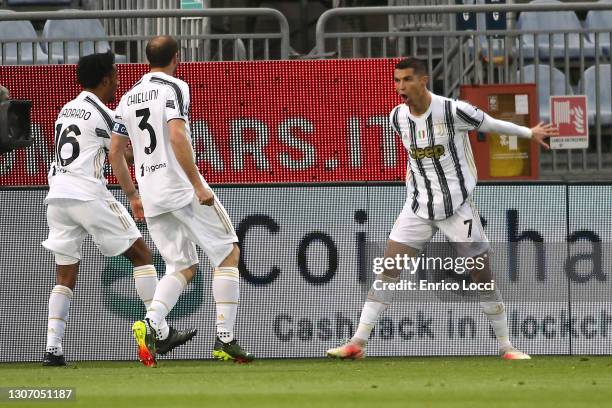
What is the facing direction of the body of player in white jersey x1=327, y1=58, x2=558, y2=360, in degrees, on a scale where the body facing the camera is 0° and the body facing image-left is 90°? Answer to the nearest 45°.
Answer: approximately 45°

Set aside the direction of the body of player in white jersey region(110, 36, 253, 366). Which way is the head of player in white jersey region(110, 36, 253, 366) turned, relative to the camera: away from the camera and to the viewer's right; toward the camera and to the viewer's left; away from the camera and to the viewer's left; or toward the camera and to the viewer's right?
away from the camera and to the viewer's right

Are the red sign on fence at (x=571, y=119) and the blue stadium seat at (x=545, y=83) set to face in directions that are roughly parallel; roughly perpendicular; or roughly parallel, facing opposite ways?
roughly parallel

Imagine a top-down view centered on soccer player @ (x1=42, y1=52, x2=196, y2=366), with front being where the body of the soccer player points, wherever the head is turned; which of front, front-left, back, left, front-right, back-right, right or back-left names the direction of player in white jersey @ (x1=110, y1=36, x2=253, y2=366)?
right

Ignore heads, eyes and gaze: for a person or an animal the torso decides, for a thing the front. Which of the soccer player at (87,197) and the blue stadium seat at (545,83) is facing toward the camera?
the blue stadium seat

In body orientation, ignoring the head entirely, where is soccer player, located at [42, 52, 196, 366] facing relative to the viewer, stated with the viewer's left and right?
facing away from the viewer and to the right of the viewer

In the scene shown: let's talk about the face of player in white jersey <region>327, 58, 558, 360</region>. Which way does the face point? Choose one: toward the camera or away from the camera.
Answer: toward the camera

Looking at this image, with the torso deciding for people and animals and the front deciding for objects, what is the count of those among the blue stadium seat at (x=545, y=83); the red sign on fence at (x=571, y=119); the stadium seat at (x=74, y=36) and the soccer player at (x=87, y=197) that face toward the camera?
3

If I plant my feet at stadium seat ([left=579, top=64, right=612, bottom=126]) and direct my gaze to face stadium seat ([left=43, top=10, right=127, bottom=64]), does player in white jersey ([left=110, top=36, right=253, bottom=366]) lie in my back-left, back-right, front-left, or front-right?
front-left

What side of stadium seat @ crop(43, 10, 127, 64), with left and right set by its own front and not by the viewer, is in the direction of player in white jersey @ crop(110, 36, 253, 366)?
front

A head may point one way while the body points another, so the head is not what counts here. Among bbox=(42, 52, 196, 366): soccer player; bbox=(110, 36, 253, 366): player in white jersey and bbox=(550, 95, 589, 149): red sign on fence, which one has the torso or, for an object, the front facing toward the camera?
the red sign on fence

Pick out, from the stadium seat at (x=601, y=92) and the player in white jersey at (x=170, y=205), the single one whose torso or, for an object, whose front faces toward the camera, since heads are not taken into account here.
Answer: the stadium seat

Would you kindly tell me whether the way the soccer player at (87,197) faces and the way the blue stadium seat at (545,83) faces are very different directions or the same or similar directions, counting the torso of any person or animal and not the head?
very different directions

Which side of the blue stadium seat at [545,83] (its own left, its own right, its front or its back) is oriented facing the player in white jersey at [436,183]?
front

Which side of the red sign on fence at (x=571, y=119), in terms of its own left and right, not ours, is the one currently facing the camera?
front

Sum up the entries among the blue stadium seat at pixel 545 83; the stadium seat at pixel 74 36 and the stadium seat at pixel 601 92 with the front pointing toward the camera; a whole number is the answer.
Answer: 3

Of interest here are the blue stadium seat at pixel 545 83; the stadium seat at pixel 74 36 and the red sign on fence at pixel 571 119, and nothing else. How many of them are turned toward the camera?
3

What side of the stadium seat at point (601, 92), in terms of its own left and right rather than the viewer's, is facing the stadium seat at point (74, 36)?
right

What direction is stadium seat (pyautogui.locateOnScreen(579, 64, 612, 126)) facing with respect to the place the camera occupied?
facing the viewer
